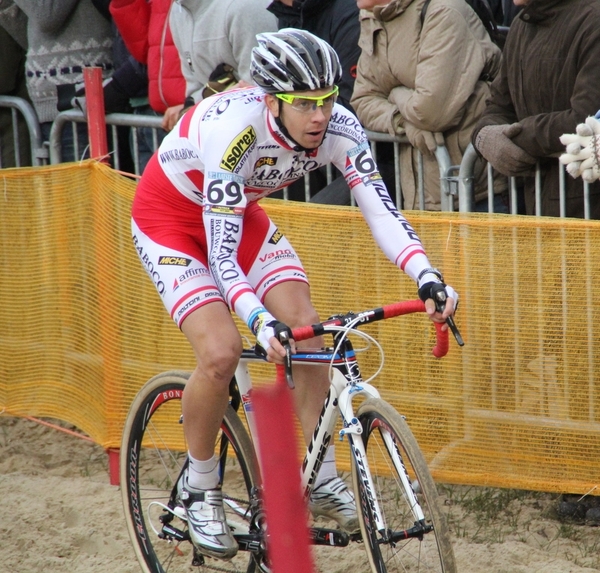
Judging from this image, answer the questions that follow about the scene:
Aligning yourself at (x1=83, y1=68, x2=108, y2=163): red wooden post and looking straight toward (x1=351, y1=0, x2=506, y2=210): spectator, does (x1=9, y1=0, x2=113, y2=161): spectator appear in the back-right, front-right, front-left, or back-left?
back-left

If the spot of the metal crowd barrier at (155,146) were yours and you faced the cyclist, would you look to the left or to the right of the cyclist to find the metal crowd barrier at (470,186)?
left

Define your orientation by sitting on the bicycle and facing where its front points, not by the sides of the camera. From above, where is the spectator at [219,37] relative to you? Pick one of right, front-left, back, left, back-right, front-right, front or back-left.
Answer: back-left

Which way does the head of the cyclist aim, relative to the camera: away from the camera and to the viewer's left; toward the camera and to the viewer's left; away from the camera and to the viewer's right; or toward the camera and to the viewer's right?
toward the camera and to the viewer's right

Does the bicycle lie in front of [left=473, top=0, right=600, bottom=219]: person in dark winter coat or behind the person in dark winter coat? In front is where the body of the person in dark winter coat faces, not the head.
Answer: in front

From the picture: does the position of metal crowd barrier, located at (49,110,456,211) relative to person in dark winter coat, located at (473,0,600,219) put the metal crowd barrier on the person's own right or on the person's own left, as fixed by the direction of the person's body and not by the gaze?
on the person's own right

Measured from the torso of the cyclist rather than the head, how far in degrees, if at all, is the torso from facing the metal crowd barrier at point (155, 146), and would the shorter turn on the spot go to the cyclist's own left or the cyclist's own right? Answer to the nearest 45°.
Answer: approximately 135° to the cyclist's own left
